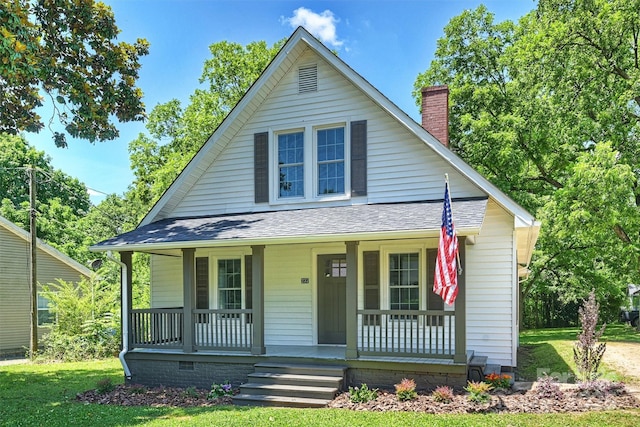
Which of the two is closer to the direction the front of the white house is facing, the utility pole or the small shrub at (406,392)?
the small shrub

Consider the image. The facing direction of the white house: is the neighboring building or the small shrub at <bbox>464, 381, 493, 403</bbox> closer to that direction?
the small shrub

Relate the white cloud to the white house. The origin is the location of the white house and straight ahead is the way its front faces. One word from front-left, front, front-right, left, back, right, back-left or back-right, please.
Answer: back

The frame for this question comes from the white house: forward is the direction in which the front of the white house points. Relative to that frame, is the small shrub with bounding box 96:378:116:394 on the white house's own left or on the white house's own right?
on the white house's own right

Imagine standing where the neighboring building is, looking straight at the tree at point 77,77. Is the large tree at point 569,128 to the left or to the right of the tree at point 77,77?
left

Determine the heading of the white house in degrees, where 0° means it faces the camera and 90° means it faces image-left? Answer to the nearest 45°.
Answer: approximately 0°
